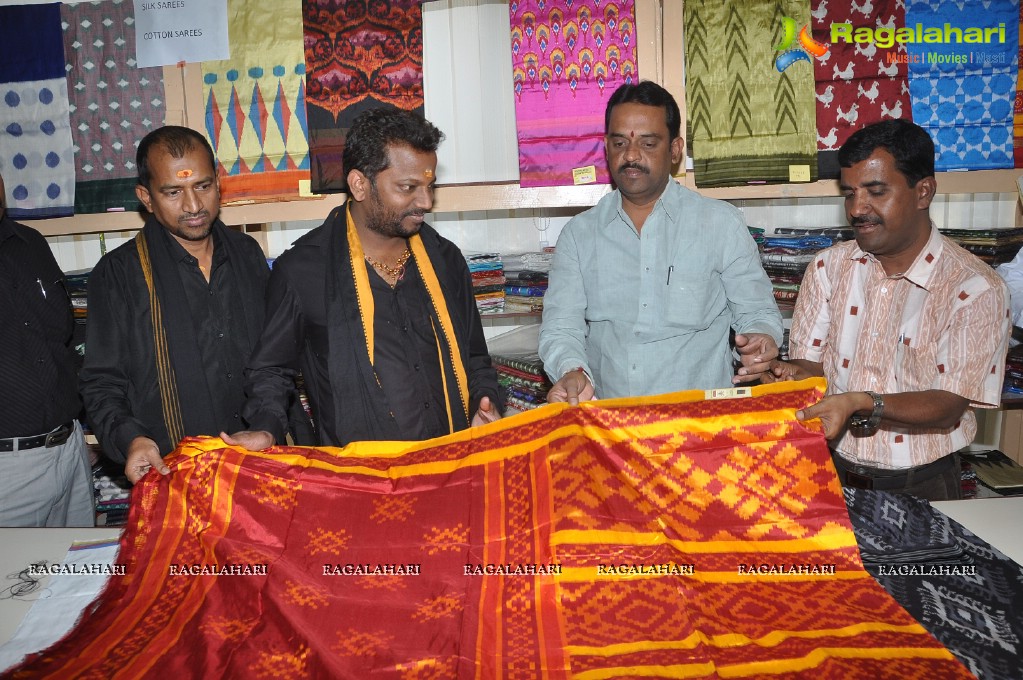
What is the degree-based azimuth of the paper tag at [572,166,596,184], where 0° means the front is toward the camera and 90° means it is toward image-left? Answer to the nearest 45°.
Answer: approximately 0°

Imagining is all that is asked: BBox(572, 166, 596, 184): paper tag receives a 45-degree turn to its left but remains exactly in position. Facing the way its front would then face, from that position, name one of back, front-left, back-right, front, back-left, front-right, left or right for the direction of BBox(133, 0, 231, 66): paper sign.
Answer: back-right

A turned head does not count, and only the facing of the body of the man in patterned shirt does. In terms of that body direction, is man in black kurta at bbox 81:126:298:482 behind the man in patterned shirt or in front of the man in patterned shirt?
in front

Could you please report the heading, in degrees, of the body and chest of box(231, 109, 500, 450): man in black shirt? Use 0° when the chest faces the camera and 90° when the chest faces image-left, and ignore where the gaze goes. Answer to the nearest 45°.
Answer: approximately 315°

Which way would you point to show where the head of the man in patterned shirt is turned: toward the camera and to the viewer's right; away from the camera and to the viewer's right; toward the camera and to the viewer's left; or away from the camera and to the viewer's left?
toward the camera and to the viewer's left

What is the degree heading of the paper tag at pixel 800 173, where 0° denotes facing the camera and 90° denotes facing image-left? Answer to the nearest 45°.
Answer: approximately 0°

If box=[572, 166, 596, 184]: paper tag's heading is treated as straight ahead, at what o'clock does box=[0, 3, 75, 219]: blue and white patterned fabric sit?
The blue and white patterned fabric is roughly at 3 o'clock from the paper tag.

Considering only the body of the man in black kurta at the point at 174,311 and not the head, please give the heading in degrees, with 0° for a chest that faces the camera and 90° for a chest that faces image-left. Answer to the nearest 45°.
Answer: approximately 315°
